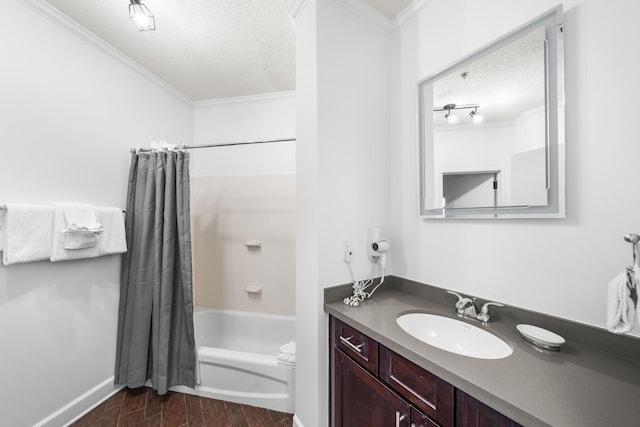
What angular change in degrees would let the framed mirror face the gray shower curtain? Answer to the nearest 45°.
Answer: approximately 45° to its right

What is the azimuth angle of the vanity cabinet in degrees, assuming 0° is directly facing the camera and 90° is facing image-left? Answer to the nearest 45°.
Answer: approximately 45°

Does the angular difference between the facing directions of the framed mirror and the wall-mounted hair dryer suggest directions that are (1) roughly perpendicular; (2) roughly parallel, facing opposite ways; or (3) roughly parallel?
roughly perpendicular

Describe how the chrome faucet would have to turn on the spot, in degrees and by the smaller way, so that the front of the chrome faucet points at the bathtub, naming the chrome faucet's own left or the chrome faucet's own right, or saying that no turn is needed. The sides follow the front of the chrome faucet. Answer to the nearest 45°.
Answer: approximately 45° to the chrome faucet's own right

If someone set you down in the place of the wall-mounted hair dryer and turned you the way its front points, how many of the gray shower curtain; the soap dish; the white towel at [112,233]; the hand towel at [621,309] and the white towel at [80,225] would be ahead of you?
2

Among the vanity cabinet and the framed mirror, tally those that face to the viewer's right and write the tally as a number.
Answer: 0

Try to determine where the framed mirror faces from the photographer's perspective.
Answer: facing the viewer and to the left of the viewer

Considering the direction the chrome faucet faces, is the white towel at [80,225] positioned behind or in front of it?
in front

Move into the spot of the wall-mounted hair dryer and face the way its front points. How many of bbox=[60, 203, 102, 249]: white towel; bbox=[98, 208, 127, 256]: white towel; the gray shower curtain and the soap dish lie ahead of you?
1

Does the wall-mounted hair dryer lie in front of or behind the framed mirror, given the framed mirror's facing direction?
in front

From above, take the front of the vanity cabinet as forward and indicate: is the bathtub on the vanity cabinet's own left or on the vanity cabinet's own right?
on the vanity cabinet's own right

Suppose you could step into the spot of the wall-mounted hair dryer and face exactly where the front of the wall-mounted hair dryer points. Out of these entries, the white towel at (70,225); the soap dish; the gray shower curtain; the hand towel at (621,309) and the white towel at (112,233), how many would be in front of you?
2
